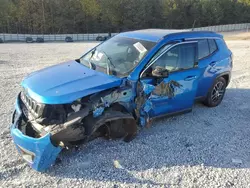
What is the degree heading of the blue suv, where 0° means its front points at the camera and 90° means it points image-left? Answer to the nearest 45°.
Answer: approximately 45°
